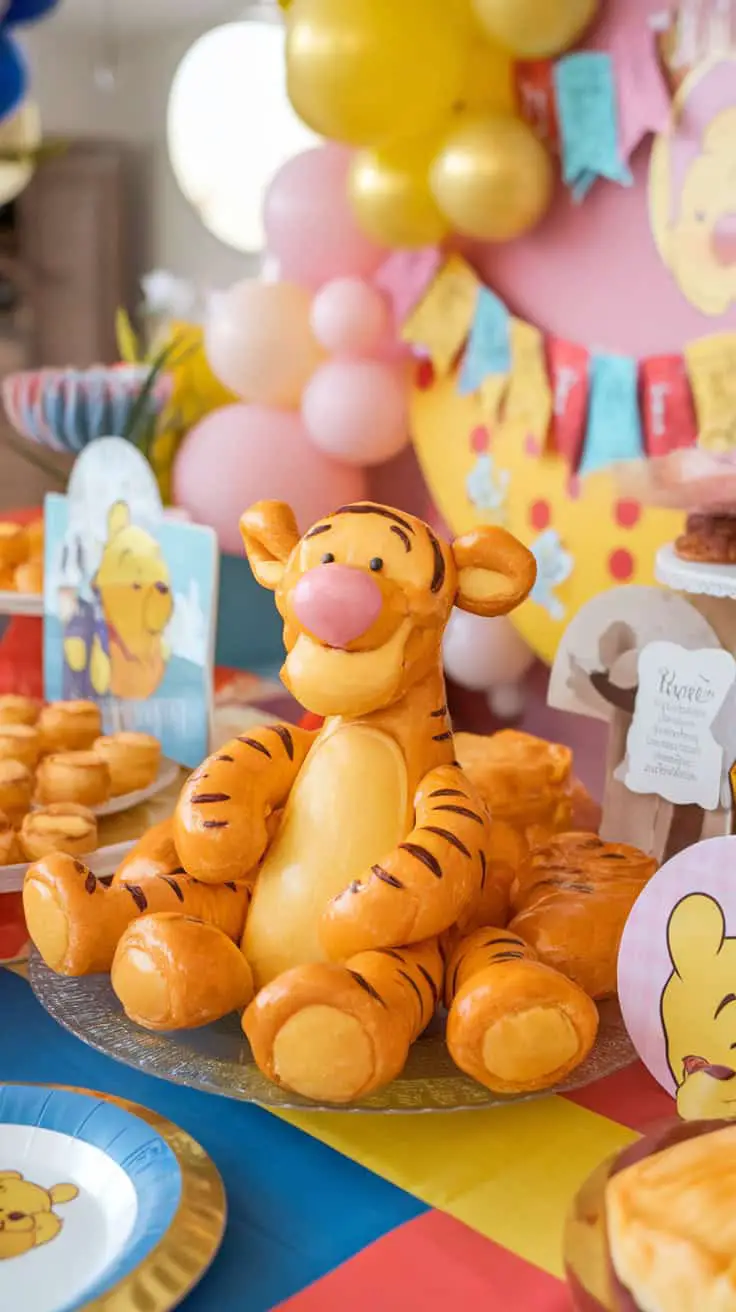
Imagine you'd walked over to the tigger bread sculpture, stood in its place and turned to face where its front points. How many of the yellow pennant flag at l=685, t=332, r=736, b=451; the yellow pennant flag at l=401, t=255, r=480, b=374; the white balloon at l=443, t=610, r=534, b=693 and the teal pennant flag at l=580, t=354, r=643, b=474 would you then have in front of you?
0

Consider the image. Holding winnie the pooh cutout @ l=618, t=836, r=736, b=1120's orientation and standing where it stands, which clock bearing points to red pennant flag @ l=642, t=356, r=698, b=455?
The red pennant flag is roughly at 6 o'clock from the winnie the pooh cutout.

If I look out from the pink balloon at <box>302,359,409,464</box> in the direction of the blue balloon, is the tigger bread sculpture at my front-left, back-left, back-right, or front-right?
back-left

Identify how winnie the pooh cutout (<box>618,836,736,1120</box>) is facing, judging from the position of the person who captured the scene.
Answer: facing the viewer

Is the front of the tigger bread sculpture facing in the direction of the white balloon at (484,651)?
no

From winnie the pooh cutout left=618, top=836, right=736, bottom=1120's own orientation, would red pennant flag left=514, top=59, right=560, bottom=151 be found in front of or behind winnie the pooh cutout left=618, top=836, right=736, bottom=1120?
behind

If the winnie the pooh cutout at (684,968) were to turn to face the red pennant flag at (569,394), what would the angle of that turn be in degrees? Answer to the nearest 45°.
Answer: approximately 180°

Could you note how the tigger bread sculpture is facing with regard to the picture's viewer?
facing the viewer and to the left of the viewer

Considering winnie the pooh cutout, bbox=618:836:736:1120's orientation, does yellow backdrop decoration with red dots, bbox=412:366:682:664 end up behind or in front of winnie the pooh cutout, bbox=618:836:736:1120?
behind
